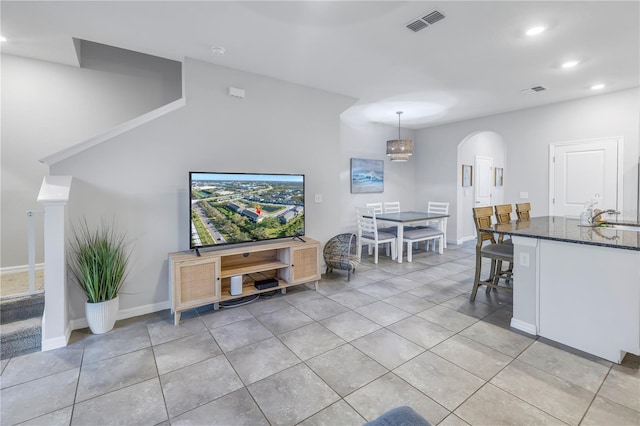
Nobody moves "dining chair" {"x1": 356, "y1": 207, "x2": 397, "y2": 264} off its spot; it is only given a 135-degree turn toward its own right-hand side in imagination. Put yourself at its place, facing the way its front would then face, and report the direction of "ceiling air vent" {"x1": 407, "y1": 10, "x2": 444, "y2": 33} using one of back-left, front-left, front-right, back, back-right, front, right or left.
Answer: front

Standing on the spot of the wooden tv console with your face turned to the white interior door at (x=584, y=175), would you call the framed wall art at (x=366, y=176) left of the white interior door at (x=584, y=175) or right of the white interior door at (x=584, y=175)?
left

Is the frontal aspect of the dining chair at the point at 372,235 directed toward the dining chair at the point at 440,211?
yes

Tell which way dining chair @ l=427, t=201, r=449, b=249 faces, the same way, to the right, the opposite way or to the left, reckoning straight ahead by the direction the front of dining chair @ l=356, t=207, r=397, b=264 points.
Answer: the opposite way

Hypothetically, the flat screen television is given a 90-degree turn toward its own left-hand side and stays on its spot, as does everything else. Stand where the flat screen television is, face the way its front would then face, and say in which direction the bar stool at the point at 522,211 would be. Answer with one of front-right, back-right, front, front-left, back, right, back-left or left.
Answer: front-right

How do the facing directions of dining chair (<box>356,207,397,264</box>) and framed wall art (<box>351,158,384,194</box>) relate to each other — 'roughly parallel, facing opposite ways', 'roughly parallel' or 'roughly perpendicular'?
roughly perpendicular

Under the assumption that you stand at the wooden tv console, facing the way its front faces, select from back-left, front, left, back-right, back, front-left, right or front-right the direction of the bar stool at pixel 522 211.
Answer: front-left

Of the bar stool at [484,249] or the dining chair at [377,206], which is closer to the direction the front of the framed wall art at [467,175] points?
the bar stool

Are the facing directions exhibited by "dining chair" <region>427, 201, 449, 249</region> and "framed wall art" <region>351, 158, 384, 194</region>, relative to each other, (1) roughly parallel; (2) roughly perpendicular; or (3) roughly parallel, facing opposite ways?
roughly perpendicular

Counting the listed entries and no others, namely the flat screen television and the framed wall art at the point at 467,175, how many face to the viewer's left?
0

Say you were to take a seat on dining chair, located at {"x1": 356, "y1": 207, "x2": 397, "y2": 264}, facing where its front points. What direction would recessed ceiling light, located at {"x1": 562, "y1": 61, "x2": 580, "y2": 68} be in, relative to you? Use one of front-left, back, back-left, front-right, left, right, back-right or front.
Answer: right

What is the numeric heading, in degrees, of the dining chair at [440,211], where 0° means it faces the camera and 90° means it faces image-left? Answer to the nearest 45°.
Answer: approximately 45°
